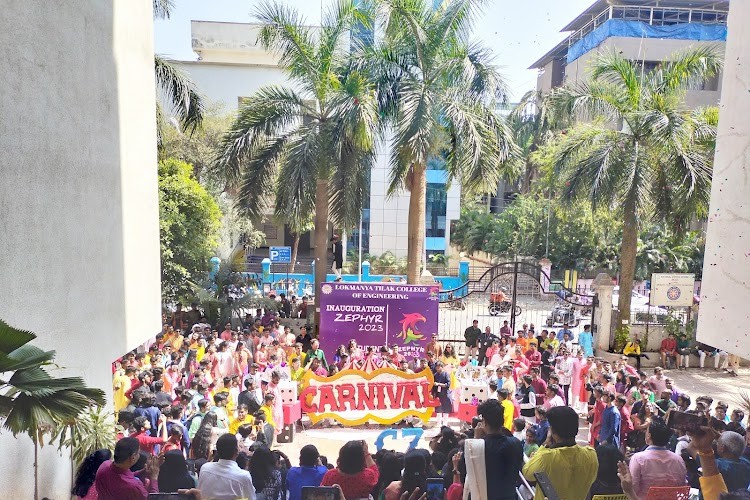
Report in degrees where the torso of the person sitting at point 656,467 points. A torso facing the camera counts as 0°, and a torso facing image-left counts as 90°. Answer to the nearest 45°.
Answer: approximately 180°

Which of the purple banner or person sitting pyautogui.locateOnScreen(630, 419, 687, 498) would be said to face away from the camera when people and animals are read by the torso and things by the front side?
the person sitting

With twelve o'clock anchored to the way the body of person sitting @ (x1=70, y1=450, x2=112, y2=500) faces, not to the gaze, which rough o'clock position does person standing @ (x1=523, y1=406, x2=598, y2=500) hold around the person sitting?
The person standing is roughly at 3 o'clock from the person sitting.

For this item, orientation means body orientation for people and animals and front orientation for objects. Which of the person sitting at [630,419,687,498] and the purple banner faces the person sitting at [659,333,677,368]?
the person sitting at [630,419,687,498]

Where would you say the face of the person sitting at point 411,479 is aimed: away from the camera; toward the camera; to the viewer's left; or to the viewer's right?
away from the camera

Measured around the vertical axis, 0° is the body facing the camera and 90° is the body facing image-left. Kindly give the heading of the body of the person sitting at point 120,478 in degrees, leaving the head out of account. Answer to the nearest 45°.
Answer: approximately 225°

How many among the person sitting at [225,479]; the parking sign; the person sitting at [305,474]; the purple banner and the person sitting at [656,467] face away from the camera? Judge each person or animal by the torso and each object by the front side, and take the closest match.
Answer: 3

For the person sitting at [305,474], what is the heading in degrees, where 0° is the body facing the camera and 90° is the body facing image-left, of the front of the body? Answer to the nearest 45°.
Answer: approximately 180°

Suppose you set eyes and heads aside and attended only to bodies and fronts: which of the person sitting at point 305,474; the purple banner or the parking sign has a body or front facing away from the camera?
the person sitting

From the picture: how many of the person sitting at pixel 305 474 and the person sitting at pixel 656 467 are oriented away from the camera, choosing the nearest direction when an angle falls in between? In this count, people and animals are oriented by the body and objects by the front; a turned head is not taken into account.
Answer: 2

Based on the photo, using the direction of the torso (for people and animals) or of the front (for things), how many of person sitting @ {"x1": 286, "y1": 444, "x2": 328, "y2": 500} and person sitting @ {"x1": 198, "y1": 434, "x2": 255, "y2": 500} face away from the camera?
2

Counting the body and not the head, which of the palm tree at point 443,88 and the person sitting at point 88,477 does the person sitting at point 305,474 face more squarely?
the palm tree
